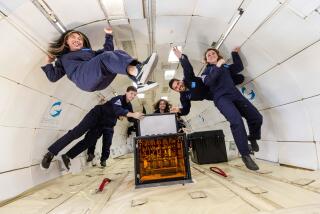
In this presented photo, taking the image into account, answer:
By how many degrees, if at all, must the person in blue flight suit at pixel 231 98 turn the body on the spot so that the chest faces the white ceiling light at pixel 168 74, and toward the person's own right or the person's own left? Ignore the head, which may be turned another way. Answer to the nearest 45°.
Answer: approximately 135° to the person's own right

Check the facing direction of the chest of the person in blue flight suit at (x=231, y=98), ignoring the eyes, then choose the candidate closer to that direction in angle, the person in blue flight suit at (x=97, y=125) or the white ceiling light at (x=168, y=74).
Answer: the person in blue flight suit

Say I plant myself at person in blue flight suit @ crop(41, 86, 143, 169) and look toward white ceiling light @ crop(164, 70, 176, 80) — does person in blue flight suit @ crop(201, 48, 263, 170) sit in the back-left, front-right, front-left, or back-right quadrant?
front-right

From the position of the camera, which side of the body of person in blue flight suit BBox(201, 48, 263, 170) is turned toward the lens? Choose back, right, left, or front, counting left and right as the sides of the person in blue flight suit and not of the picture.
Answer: front

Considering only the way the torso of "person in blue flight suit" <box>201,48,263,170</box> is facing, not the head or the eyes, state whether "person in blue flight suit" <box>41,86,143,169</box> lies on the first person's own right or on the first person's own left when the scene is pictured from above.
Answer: on the first person's own right

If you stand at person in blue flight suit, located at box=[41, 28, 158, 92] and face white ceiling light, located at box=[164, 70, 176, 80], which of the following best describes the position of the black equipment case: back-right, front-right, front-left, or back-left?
front-right

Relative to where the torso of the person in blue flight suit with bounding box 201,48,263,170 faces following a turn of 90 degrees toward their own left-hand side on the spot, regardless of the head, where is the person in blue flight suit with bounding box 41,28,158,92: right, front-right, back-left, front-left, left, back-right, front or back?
back-right

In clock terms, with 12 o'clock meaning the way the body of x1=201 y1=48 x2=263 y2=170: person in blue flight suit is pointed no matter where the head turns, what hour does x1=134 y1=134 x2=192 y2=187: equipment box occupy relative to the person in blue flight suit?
The equipment box is roughly at 2 o'clock from the person in blue flight suit.

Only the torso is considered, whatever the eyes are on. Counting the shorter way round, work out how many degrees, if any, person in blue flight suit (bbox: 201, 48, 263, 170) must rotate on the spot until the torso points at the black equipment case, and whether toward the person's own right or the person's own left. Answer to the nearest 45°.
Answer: approximately 135° to the person's own right

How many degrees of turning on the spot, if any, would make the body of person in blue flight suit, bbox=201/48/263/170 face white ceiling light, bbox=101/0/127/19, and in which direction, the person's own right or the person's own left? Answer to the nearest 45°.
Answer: approximately 45° to the person's own right
